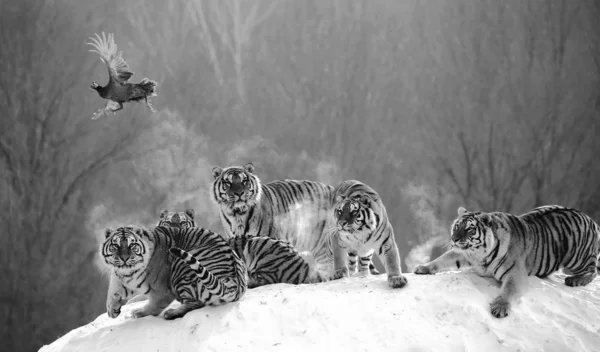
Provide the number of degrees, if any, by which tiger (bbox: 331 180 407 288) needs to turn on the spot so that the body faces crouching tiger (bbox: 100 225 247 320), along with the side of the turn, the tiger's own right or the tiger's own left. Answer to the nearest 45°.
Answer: approximately 45° to the tiger's own right

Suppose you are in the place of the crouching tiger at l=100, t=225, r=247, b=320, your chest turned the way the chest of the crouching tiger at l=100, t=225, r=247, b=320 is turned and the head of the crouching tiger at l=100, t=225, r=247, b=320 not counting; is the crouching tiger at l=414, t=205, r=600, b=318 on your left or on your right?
on your left

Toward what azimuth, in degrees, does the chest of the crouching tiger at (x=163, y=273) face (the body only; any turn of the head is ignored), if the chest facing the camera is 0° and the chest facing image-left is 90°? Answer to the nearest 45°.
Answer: approximately 45°

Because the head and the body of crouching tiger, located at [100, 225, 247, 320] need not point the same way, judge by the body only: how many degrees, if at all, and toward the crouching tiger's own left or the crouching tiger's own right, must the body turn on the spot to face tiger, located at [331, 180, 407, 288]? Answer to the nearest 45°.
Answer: approximately 135° to the crouching tiger's own left

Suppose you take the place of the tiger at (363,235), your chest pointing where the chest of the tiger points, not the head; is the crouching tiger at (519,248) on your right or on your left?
on your left
